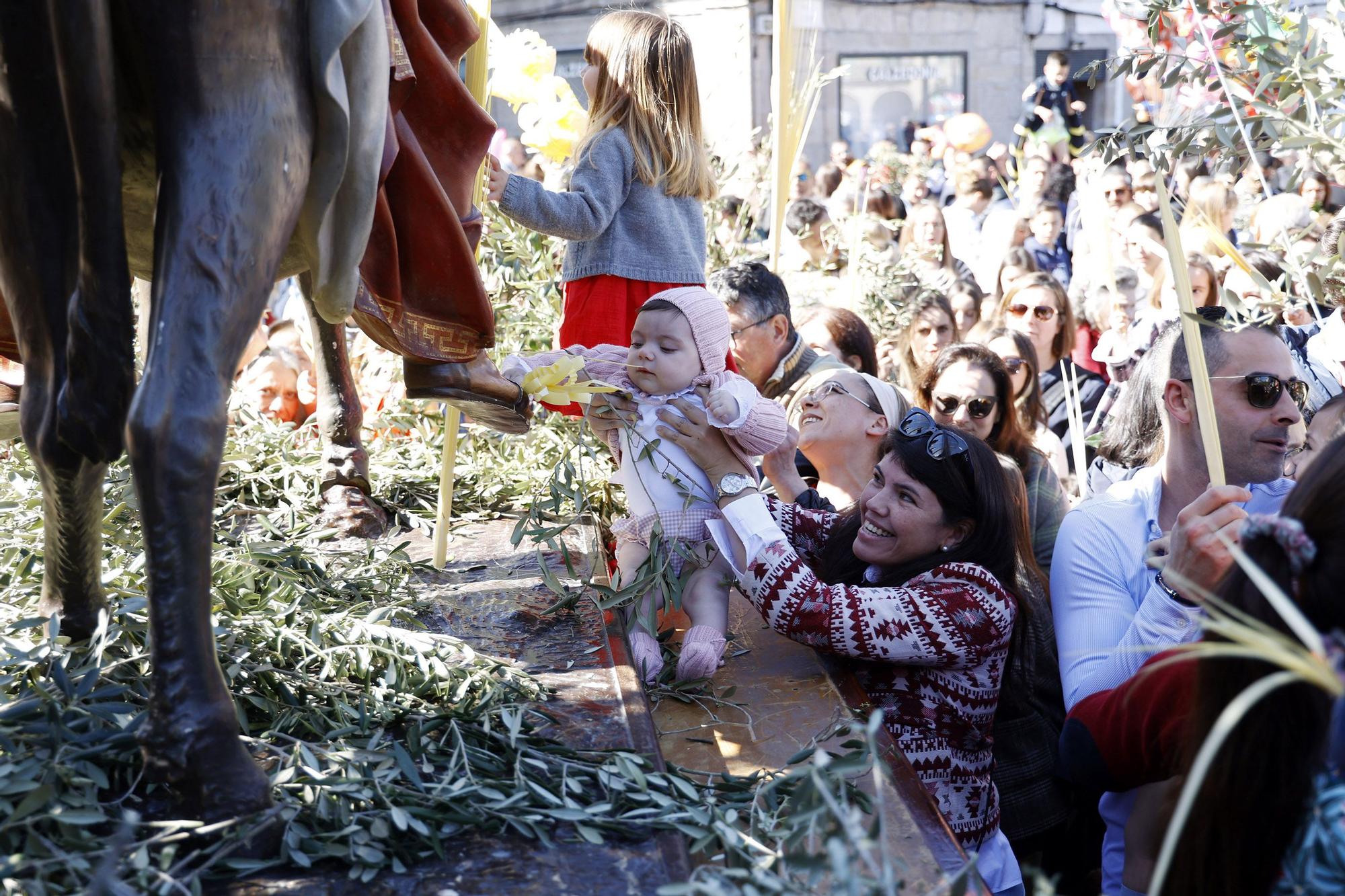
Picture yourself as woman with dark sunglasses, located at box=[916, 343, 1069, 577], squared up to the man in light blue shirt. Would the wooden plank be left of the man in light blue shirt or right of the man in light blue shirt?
right

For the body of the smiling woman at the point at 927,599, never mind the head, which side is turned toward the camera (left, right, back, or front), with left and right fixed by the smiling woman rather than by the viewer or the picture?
left

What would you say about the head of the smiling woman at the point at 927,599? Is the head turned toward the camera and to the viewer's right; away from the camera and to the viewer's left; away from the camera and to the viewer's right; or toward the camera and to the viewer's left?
toward the camera and to the viewer's left

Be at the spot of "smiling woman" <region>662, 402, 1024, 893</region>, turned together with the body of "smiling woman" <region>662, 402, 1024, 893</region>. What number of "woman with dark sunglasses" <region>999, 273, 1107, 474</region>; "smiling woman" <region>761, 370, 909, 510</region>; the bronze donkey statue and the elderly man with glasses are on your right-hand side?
3

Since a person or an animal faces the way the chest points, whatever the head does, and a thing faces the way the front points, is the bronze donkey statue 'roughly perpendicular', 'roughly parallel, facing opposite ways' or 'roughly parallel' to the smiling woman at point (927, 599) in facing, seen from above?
roughly perpendicular

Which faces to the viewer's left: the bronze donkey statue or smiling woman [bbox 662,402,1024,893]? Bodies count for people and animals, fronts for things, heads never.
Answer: the smiling woman

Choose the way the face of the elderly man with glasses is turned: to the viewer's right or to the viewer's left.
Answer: to the viewer's left

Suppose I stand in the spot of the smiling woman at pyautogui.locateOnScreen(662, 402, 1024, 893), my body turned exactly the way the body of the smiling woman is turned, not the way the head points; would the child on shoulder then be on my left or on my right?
on my right

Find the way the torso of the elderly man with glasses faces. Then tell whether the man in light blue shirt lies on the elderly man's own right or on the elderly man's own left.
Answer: on the elderly man's own left

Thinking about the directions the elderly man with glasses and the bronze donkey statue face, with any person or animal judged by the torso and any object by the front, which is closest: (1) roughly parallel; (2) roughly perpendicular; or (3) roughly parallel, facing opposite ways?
roughly perpendicular

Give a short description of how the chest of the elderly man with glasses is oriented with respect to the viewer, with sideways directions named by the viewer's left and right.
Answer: facing to the left of the viewer

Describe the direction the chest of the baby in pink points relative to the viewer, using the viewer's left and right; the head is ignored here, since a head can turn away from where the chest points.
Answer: facing the viewer and to the left of the viewer
